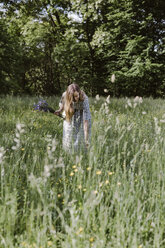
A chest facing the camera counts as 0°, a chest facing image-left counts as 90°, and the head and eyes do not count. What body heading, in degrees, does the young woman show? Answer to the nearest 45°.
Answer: approximately 0°
